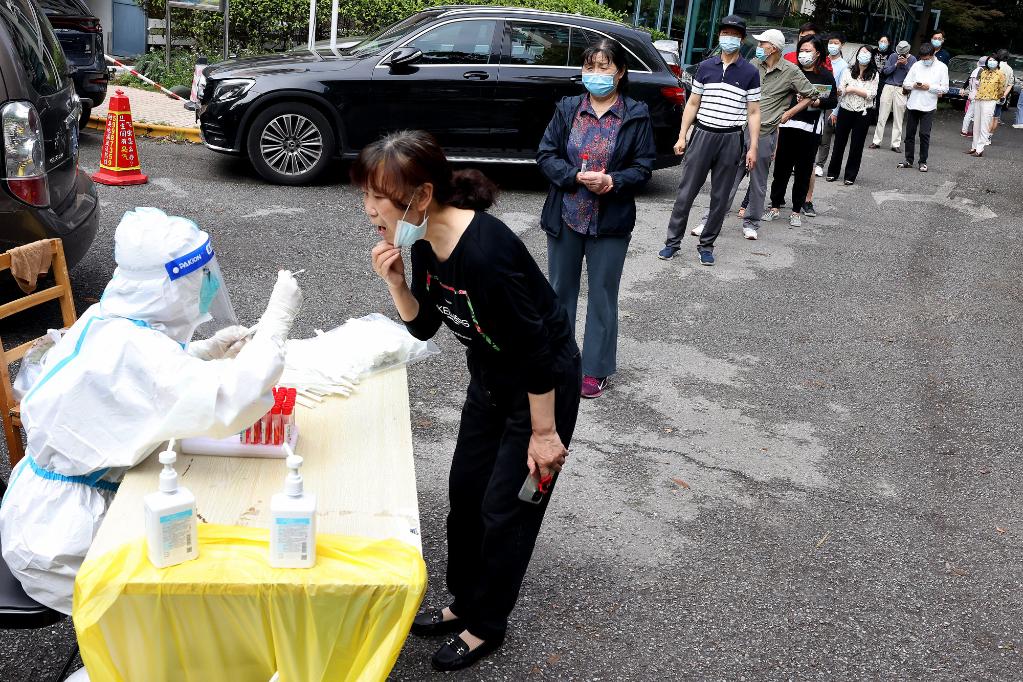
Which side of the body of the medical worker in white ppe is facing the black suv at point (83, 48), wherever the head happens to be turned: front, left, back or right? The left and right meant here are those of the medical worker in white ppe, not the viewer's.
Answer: left

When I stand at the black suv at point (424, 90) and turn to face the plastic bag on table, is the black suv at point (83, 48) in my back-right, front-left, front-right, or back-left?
back-right

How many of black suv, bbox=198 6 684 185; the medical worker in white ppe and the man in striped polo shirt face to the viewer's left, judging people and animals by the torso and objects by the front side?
1

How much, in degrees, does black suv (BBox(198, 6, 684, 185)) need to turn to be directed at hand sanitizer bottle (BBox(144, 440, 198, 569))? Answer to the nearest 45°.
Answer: approximately 90° to its left

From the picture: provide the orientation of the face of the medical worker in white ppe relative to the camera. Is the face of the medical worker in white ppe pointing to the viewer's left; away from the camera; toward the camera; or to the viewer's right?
to the viewer's right

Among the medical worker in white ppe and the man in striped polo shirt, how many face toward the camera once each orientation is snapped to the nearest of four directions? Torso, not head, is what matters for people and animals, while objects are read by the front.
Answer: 1

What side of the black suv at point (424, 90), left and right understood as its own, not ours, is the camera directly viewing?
left

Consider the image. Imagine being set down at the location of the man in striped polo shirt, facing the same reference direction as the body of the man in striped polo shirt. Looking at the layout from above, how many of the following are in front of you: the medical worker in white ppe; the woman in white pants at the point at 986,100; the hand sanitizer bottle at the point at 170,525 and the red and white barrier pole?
2

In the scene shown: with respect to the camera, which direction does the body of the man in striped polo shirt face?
toward the camera

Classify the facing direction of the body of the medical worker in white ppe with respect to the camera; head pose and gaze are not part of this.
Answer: to the viewer's right

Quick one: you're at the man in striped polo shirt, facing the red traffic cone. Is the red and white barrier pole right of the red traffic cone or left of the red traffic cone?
right

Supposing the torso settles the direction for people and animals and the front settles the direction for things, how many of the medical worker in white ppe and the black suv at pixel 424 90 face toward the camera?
0

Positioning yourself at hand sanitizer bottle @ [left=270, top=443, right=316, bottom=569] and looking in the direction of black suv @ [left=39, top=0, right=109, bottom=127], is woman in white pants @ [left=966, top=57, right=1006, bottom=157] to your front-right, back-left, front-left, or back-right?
front-right

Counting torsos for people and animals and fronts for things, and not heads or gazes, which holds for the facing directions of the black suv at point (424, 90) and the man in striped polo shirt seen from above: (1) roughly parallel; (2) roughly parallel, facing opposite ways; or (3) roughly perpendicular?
roughly perpendicular

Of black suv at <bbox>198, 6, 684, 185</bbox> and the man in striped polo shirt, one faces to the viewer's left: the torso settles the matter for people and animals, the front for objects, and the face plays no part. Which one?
the black suv
